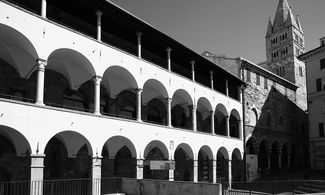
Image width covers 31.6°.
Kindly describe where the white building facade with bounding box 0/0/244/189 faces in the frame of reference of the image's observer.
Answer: facing the viewer and to the right of the viewer
